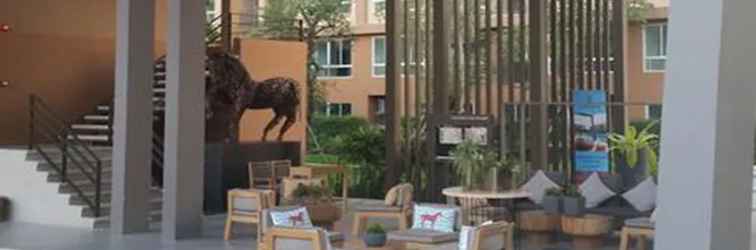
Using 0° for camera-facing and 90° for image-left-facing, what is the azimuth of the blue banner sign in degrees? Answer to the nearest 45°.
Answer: approximately 0°

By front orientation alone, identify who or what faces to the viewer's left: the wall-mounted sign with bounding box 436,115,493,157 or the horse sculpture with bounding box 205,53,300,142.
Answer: the horse sculpture

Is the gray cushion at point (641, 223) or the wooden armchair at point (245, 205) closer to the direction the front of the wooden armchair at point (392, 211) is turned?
the wooden armchair

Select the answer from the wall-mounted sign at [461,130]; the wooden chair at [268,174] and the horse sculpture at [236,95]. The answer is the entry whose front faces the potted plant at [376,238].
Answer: the wall-mounted sign

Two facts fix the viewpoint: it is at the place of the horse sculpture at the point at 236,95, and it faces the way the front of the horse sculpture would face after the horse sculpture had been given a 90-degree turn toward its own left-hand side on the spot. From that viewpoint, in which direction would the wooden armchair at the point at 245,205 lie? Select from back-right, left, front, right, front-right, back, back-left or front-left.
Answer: front

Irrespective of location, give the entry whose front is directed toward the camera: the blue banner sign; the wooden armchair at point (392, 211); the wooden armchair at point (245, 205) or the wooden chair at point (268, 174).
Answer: the blue banner sign

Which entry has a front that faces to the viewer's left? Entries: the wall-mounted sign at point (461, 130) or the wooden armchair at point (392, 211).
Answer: the wooden armchair

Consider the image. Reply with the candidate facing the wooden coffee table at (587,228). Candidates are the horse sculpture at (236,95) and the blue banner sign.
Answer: the blue banner sign
